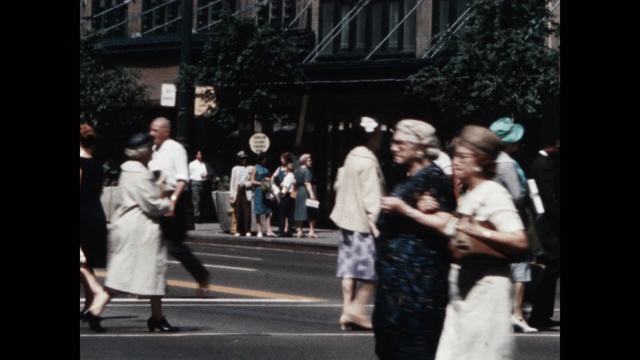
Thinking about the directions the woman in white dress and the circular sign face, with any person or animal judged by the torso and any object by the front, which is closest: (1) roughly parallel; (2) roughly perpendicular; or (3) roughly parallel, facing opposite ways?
roughly perpendicular

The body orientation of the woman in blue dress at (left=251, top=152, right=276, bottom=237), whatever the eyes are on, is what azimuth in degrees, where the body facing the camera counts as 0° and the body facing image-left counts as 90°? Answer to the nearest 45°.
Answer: approximately 315°

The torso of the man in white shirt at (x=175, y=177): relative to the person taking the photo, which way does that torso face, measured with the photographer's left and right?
facing to the left of the viewer

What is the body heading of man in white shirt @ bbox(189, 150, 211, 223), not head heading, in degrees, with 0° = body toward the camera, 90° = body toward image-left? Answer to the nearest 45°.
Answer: approximately 0°

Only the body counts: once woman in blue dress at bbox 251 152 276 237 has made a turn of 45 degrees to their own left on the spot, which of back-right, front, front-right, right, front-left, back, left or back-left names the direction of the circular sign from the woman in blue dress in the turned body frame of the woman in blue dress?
left

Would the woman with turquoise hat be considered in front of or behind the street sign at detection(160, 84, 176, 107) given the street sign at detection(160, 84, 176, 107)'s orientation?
in front
